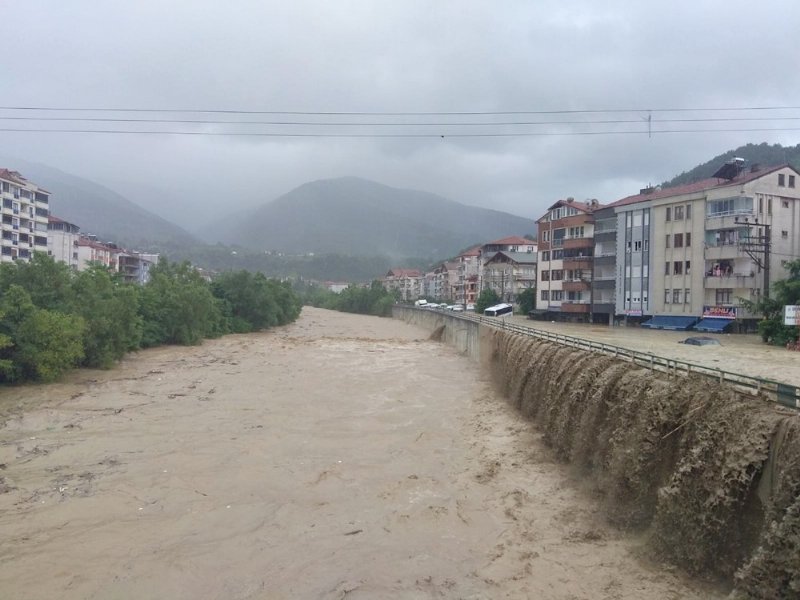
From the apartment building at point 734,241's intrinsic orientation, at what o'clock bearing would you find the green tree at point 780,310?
The green tree is roughly at 10 o'clock from the apartment building.

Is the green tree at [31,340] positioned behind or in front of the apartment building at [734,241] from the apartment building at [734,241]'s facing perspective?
in front

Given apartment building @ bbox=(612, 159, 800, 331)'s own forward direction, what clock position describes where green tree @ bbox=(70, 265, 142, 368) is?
The green tree is roughly at 12 o'clock from the apartment building.

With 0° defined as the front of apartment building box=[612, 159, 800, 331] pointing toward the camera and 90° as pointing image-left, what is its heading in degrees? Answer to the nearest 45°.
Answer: approximately 45°
